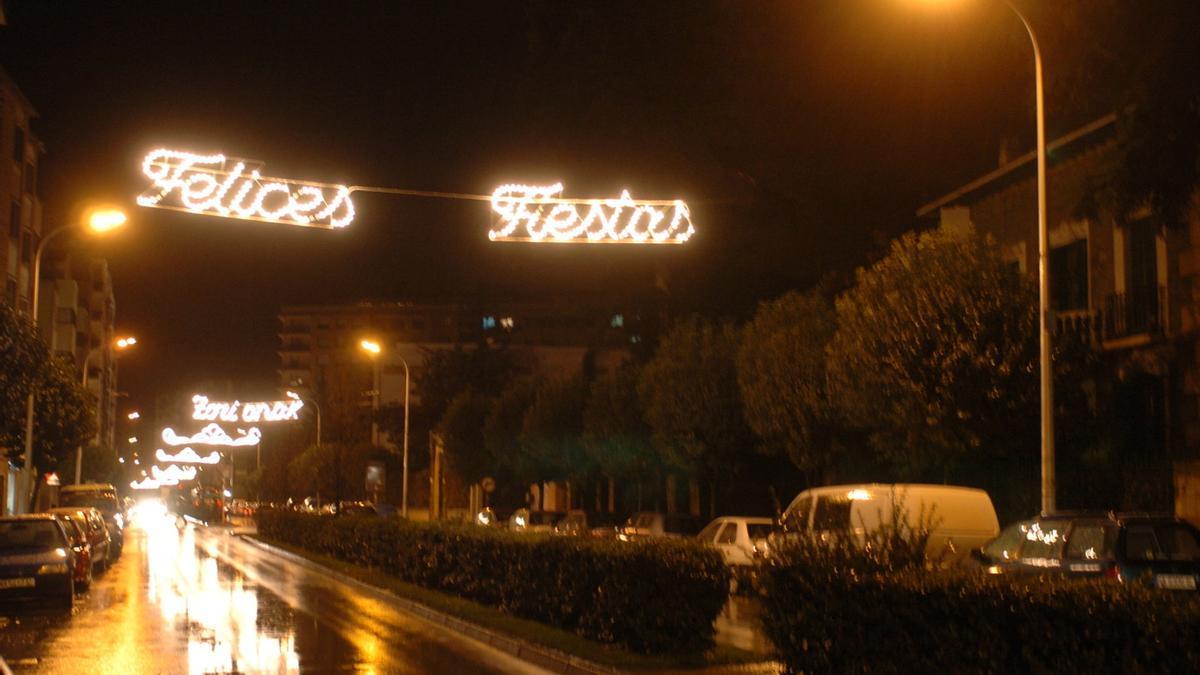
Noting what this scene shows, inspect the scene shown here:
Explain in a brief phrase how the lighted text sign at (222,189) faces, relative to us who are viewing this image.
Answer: facing the viewer

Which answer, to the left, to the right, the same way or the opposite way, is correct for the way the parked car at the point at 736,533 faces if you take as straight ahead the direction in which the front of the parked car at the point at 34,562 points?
the opposite way

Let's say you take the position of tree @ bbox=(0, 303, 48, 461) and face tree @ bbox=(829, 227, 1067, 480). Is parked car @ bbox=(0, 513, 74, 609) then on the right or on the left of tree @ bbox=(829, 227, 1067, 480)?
right

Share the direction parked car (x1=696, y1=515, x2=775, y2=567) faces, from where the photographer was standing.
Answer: facing away from the viewer and to the left of the viewer

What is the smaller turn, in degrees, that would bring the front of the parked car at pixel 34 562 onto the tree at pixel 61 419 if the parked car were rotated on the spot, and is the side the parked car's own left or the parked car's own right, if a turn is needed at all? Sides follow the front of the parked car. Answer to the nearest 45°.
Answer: approximately 180°

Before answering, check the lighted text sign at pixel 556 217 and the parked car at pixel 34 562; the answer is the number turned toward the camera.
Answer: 2

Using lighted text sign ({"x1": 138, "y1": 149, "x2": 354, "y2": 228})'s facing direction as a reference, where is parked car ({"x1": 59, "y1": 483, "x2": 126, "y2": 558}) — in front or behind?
behind

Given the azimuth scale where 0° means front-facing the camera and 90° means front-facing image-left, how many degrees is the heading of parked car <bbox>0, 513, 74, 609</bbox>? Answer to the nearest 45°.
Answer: approximately 0°

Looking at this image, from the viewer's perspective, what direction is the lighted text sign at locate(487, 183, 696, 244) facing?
toward the camera

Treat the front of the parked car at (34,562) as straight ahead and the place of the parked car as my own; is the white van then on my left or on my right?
on my left

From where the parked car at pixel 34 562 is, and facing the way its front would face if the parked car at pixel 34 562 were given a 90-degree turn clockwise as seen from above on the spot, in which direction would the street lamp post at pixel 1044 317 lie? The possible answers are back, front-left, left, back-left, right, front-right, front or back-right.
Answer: back-left

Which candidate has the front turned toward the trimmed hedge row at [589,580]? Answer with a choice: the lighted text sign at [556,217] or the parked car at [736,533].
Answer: the lighted text sign

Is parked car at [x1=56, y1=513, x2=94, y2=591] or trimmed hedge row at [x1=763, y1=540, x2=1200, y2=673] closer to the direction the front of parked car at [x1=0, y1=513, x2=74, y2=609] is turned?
the trimmed hedge row

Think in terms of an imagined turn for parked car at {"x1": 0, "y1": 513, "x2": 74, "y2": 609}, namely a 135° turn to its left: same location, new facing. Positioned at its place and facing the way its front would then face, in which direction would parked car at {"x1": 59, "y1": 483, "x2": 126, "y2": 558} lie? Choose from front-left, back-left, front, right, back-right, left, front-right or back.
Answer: front-left
